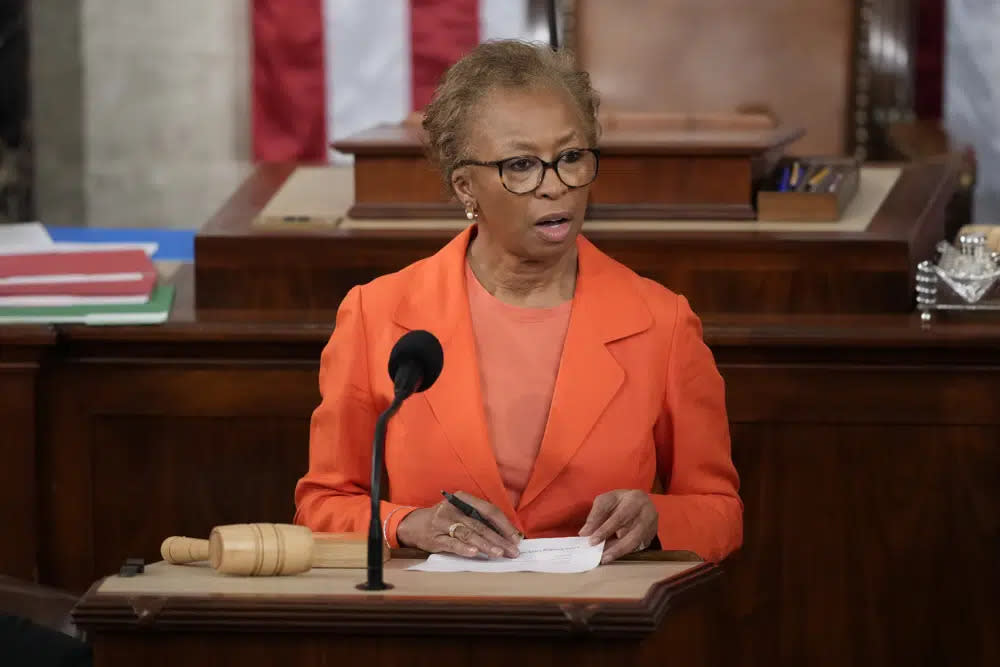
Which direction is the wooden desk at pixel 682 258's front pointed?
toward the camera

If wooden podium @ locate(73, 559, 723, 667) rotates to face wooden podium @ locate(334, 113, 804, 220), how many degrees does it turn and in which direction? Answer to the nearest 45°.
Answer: approximately 180°

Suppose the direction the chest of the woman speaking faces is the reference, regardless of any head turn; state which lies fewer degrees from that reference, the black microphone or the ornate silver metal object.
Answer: the black microphone

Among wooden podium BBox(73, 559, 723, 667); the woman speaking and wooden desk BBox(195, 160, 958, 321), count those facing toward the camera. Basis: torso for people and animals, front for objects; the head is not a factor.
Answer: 3

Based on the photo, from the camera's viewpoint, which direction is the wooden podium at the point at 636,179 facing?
toward the camera

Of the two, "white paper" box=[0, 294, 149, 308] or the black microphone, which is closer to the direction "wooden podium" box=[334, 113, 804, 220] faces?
the black microphone

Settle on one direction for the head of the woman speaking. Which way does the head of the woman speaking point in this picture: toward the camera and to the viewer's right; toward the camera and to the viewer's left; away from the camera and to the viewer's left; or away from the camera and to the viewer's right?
toward the camera and to the viewer's right
